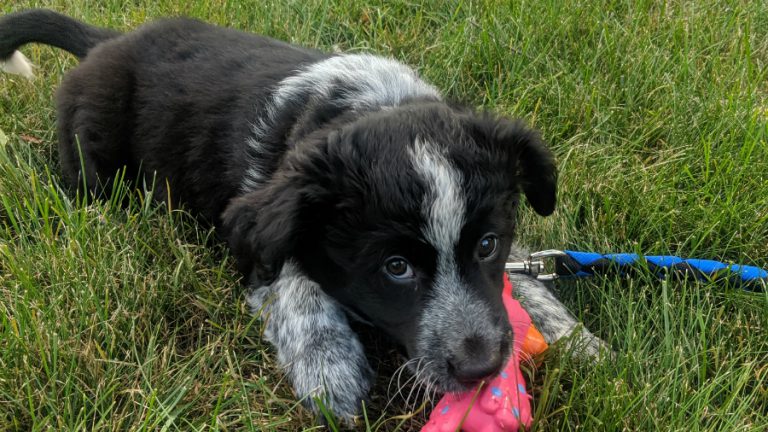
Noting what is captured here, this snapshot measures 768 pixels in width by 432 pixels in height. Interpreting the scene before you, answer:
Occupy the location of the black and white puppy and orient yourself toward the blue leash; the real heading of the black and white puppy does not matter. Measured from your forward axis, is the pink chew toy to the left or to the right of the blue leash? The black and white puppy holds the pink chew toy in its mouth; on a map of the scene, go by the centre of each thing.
right

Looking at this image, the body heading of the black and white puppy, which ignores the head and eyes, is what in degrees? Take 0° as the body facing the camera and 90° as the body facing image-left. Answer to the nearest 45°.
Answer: approximately 315°

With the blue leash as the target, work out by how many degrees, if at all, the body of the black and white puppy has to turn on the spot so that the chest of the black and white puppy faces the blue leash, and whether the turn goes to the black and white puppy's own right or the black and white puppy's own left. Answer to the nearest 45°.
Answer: approximately 45° to the black and white puppy's own left

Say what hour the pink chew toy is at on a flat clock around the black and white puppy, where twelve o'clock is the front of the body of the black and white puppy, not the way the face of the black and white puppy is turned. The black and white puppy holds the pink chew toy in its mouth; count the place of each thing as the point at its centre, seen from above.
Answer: The pink chew toy is roughly at 12 o'clock from the black and white puppy.
